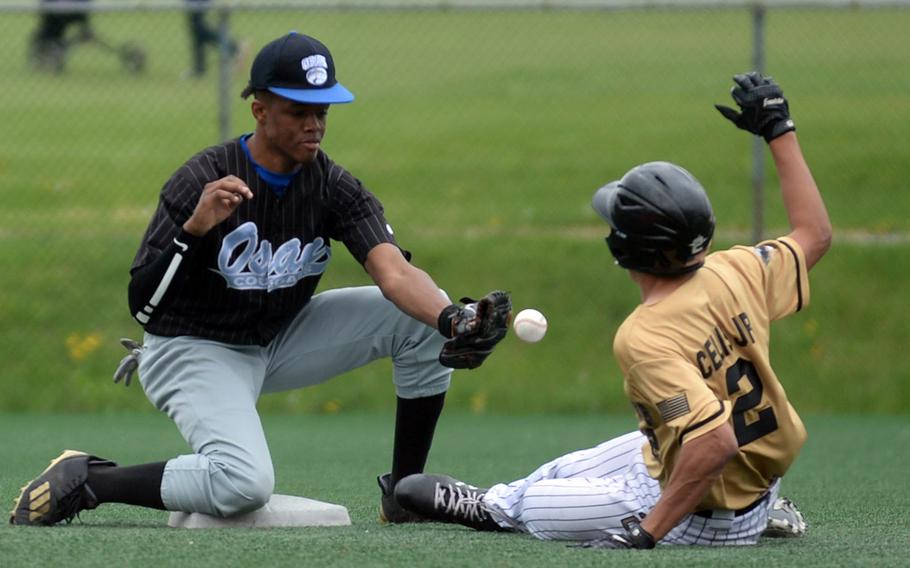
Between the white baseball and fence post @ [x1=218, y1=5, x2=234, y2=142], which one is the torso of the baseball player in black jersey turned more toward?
the white baseball

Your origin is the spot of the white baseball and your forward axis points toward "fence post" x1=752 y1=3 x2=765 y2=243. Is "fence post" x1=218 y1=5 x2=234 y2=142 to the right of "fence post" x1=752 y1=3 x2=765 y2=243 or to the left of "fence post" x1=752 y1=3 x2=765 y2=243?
left

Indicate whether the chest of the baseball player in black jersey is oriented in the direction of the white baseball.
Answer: no

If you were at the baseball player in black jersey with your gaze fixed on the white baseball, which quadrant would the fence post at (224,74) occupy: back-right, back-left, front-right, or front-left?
back-left

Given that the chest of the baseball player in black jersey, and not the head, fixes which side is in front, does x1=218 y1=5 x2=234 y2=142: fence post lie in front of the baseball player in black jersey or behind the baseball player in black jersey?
behind

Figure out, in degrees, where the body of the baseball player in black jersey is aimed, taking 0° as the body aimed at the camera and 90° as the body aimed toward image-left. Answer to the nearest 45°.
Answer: approximately 315°
